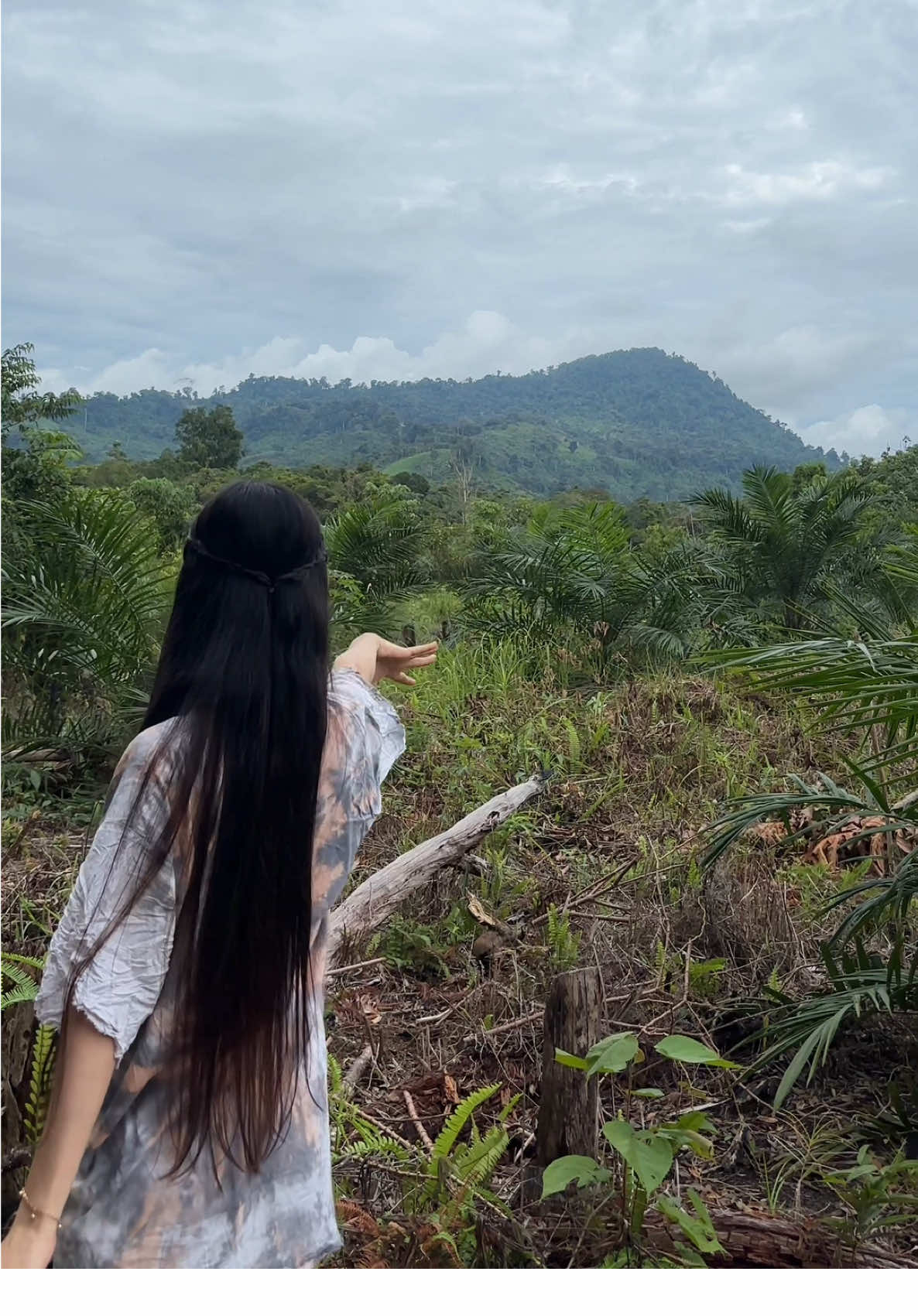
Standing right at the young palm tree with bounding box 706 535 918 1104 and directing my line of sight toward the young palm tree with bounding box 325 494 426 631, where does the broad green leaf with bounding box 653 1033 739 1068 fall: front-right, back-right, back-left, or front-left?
back-left

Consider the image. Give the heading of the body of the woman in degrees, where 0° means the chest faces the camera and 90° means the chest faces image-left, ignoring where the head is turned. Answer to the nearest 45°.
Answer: approximately 180°

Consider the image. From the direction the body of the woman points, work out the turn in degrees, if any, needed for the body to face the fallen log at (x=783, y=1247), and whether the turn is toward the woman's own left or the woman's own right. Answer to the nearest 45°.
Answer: approximately 45° to the woman's own right
